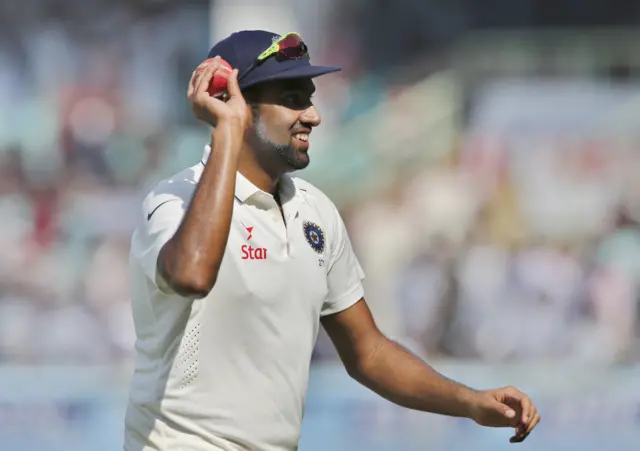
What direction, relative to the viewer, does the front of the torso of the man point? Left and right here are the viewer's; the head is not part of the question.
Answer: facing the viewer and to the right of the viewer
